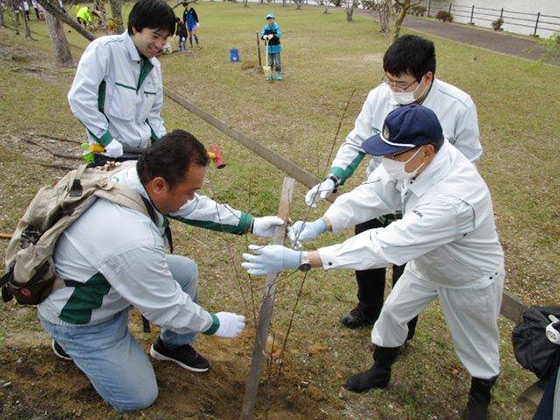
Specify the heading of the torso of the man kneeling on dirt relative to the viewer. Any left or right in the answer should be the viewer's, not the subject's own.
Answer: facing to the right of the viewer

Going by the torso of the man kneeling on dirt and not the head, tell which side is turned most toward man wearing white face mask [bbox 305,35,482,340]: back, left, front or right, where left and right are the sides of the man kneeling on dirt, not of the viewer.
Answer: front

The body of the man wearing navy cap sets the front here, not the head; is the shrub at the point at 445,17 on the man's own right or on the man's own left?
on the man's own right

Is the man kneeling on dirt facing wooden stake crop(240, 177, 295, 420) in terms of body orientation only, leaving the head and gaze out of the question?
yes

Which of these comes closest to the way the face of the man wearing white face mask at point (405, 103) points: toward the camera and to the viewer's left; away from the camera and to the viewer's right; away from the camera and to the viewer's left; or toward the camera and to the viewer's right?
toward the camera and to the viewer's left

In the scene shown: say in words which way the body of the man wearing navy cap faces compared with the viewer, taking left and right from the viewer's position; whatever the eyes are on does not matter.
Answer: facing to the left of the viewer

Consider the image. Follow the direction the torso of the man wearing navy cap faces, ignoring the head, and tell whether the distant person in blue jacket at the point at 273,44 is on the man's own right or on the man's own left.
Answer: on the man's own right

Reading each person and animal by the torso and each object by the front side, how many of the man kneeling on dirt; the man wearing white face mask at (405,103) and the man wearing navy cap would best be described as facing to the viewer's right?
1

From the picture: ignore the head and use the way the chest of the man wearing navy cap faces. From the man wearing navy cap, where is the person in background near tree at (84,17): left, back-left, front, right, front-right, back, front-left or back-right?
front-right

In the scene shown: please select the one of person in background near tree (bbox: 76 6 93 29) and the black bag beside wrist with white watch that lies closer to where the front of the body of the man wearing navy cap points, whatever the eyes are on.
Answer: the person in background near tree

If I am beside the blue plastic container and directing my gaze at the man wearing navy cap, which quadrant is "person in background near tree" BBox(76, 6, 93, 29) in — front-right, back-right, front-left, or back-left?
back-right

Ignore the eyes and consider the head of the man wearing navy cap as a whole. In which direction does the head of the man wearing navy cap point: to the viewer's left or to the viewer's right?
to the viewer's left

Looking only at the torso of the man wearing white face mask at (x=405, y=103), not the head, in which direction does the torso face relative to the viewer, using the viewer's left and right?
facing the viewer and to the left of the viewer

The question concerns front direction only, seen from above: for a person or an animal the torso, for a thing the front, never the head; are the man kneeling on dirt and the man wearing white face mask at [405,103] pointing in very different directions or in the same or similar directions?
very different directions

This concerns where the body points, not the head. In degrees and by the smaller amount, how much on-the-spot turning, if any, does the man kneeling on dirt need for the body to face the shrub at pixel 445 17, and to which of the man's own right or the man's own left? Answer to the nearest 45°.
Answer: approximately 45° to the man's own left

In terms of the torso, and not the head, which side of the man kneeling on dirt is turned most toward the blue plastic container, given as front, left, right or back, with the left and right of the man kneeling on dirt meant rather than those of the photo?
left

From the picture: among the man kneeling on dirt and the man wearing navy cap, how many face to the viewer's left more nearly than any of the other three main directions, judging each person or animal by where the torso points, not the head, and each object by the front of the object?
1

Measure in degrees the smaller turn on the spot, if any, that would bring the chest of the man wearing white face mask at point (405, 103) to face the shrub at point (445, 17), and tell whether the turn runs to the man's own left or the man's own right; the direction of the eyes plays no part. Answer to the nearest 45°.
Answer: approximately 135° to the man's own right
